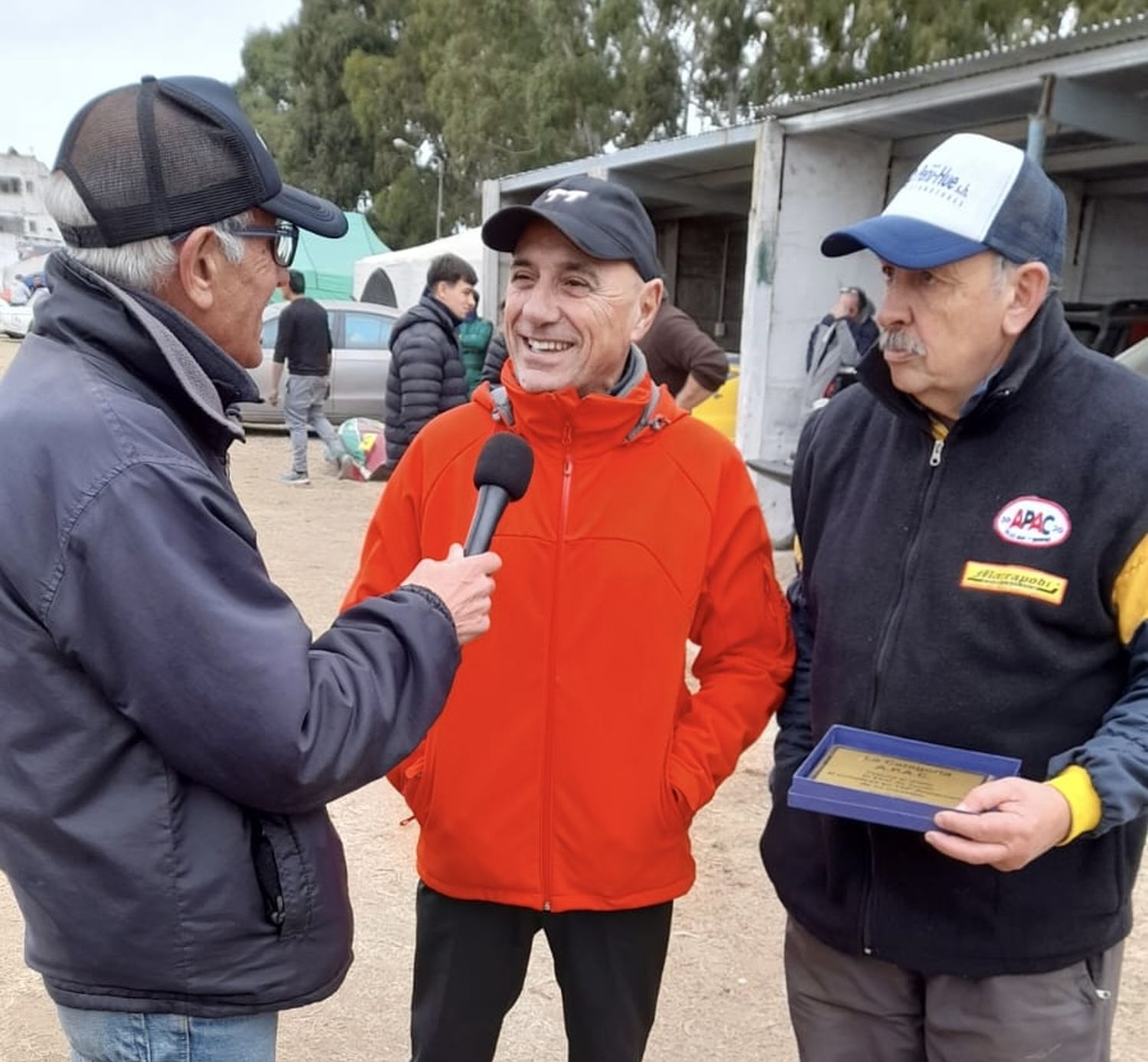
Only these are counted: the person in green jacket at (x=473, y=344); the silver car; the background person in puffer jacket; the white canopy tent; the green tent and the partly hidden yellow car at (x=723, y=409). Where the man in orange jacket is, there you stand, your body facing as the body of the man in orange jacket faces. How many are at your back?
6

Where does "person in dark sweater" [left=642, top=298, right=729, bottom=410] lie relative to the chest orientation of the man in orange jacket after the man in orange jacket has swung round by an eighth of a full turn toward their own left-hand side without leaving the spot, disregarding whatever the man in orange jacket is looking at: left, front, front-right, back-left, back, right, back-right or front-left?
back-left

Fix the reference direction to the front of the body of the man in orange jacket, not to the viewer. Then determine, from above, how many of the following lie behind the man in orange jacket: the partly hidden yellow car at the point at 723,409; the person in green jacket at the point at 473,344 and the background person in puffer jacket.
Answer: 3

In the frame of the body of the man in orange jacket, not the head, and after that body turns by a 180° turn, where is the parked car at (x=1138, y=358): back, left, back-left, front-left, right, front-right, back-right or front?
front-right

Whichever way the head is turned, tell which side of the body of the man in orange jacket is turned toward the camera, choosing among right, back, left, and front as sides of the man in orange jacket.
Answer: front

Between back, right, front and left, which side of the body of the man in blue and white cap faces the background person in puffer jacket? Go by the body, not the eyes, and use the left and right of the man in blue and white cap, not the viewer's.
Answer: right

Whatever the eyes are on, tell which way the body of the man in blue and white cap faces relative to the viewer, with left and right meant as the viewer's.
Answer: facing the viewer and to the left of the viewer

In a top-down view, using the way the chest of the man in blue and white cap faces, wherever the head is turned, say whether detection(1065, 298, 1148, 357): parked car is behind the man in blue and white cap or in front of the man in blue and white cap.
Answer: behind

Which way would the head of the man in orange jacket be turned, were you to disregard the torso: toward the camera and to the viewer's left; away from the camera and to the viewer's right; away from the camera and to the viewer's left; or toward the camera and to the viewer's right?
toward the camera and to the viewer's left

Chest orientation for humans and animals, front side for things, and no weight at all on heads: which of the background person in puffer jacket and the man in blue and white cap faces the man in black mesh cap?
the man in blue and white cap
